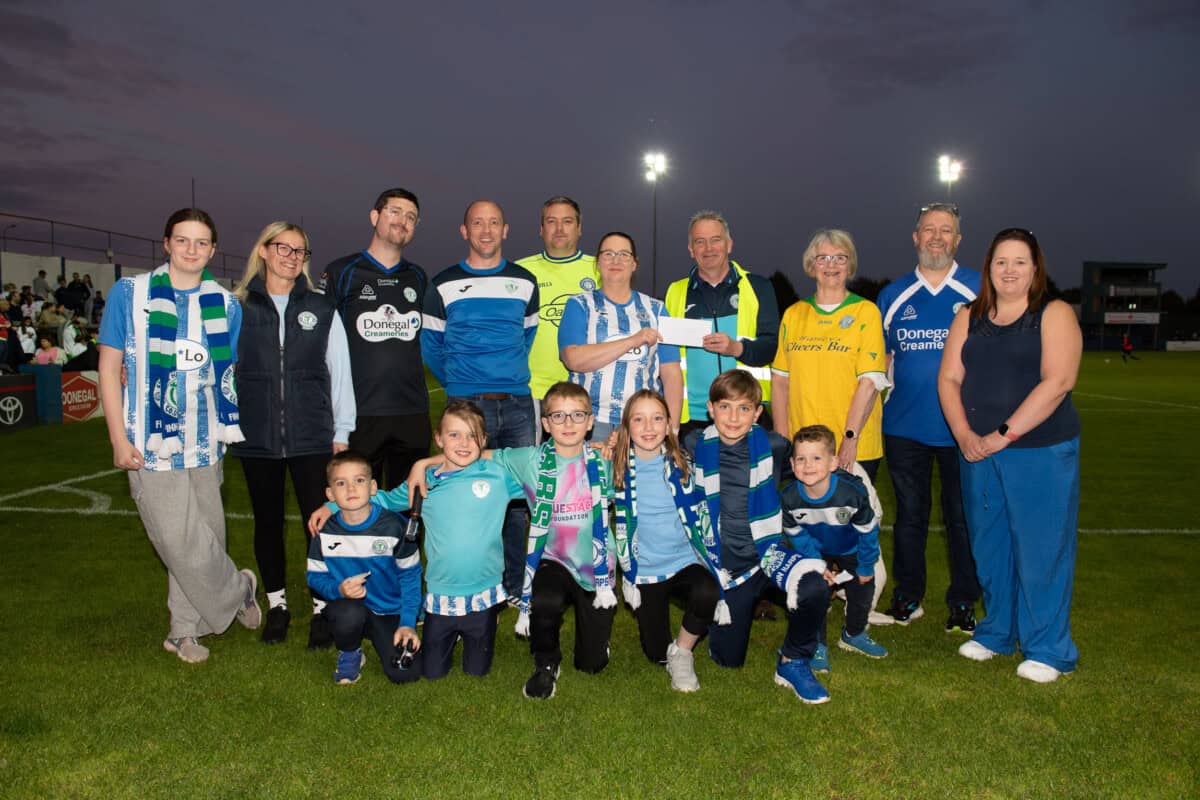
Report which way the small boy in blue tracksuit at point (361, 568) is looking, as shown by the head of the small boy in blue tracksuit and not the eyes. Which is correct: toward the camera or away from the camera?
toward the camera

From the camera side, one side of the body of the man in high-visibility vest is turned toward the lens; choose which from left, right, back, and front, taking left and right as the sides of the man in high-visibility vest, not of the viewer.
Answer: front

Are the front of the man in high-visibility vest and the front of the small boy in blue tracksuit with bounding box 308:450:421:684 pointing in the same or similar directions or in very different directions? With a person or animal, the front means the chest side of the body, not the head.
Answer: same or similar directions

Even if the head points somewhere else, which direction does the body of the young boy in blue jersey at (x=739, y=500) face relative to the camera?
toward the camera

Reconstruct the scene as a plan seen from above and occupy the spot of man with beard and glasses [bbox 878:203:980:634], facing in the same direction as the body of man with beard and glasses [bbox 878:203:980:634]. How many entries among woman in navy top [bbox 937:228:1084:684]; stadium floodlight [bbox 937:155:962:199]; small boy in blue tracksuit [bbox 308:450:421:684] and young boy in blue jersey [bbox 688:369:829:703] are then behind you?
1

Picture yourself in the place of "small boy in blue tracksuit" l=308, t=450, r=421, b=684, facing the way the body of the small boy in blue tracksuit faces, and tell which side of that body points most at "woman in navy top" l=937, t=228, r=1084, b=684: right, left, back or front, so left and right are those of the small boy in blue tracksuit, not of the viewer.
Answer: left

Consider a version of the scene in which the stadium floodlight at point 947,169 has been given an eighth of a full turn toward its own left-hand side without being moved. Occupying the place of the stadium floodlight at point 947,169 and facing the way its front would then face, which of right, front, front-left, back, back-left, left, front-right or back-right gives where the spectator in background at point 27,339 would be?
right

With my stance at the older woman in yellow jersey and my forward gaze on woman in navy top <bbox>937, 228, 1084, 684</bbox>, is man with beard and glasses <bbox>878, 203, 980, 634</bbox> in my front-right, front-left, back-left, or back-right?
front-left

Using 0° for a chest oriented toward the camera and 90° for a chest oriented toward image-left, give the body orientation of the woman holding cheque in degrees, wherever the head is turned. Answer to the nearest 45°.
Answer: approximately 0°

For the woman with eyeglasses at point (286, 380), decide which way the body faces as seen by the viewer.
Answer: toward the camera

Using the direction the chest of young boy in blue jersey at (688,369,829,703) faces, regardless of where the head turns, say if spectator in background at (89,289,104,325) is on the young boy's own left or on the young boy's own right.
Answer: on the young boy's own right

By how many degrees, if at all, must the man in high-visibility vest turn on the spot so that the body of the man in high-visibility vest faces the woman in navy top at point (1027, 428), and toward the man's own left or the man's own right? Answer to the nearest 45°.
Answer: approximately 45° to the man's own left

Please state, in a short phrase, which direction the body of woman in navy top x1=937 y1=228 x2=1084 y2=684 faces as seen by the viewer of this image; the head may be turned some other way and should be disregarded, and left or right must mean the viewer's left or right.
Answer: facing the viewer and to the left of the viewer

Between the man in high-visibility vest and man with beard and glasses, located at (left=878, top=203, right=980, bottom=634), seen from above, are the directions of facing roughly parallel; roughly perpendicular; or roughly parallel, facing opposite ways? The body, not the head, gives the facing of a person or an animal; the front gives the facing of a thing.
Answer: roughly parallel
